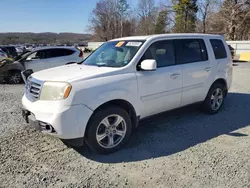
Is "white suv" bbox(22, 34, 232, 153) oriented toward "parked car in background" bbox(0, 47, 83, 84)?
no

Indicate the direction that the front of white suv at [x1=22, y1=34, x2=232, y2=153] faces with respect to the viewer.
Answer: facing the viewer and to the left of the viewer
